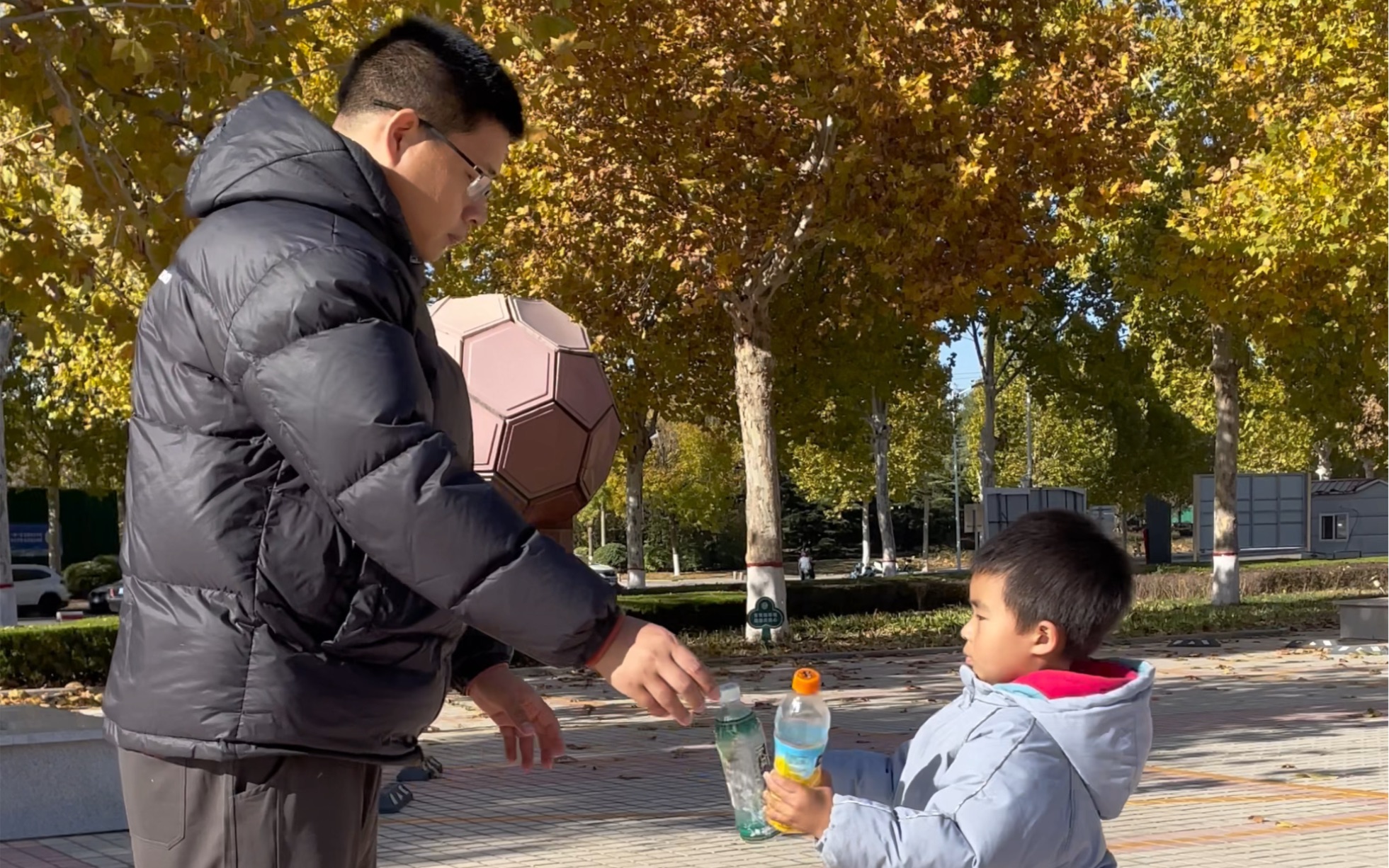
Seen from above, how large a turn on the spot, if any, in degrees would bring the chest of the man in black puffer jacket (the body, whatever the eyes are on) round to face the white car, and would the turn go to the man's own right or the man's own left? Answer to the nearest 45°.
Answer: approximately 90° to the man's own left

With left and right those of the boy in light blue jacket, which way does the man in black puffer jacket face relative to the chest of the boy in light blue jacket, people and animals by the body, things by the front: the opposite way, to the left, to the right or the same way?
the opposite way

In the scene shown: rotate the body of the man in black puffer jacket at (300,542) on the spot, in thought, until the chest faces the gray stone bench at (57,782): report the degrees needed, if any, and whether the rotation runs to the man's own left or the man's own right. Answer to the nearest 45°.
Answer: approximately 90° to the man's own left

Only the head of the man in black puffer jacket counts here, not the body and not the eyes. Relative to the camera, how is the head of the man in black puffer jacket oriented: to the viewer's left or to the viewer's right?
to the viewer's right

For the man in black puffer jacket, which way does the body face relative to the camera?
to the viewer's right

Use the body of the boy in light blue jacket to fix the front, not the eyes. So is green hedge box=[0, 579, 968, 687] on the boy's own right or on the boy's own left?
on the boy's own right

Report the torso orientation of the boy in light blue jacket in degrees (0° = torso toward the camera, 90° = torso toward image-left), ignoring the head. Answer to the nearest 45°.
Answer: approximately 90°

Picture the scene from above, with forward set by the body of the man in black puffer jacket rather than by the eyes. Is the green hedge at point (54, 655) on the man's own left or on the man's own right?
on the man's own left

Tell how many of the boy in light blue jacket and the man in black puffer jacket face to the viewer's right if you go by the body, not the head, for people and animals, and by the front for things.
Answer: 1

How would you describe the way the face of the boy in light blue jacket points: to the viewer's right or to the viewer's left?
to the viewer's left

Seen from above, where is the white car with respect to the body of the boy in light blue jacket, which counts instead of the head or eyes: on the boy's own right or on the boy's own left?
on the boy's own right

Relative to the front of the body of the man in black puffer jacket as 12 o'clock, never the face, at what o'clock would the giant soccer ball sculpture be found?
The giant soccer ball sculpture is roughly at 9 o'clock from the man in black puffer jacket.
